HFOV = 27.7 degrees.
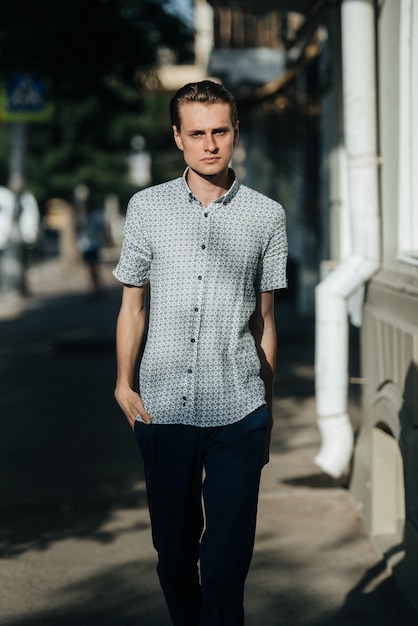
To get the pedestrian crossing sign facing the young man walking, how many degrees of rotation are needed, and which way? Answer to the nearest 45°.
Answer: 0° — it already faces them

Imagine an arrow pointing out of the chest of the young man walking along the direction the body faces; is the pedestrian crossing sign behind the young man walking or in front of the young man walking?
behind

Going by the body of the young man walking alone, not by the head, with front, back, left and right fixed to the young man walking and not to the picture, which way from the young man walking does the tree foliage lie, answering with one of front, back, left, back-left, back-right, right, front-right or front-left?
back

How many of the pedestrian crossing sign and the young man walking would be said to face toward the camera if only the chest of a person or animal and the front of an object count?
2

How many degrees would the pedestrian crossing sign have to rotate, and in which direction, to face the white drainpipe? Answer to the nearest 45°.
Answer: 0° — it already faces it

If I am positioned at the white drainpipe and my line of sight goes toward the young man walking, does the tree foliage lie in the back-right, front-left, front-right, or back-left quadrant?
back-right

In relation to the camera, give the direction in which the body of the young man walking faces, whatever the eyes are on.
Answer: toward the camera

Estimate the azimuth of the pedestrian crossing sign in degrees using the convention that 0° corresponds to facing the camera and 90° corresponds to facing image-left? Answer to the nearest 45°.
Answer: approximately 0°
